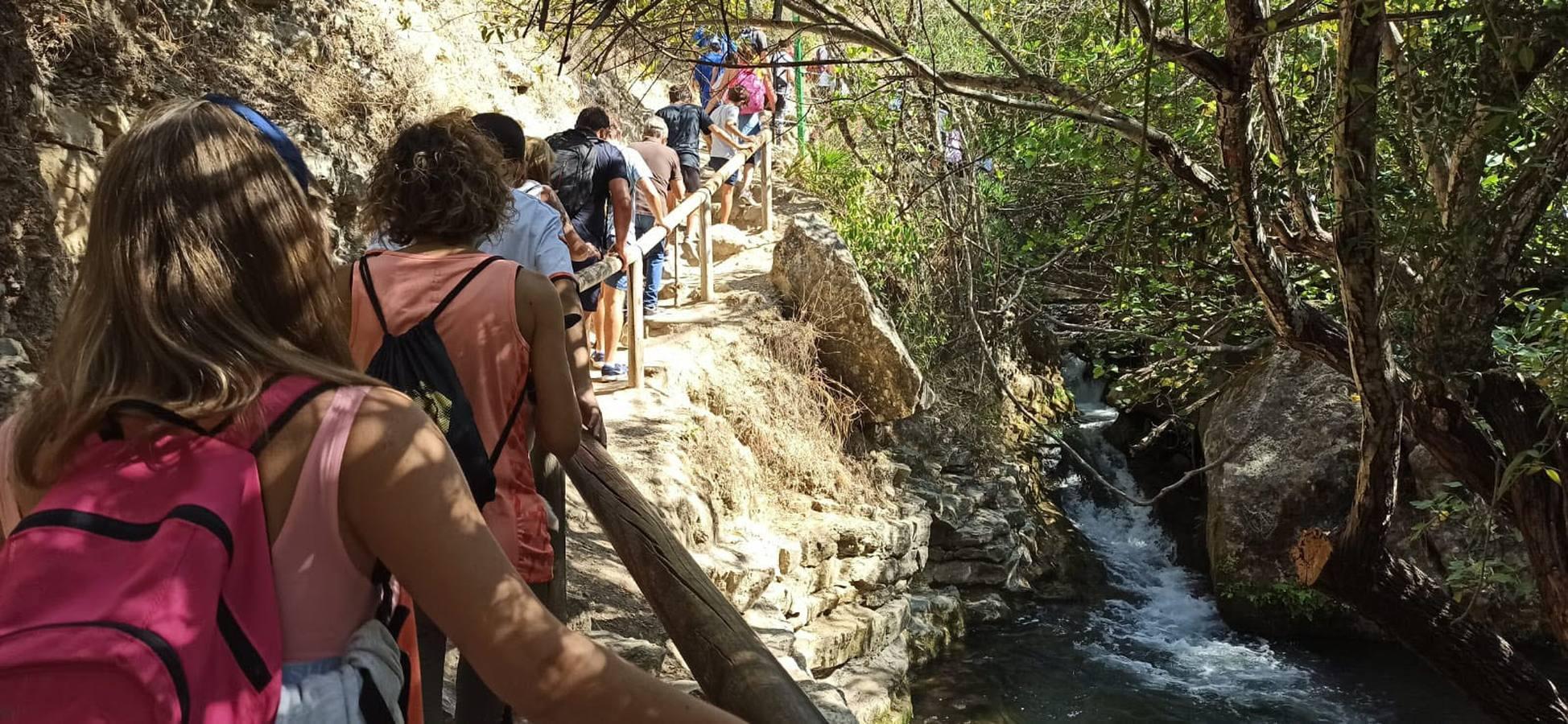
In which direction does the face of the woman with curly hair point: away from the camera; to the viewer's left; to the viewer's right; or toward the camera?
away from the camera

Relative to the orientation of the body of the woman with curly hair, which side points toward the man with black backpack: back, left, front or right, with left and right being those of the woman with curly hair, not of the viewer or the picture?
front

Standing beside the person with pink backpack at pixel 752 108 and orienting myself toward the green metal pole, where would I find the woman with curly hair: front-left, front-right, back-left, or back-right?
back-right

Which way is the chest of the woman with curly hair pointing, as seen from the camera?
away from the camera

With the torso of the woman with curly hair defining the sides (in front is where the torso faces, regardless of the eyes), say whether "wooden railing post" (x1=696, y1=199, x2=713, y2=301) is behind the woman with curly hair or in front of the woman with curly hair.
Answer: in front

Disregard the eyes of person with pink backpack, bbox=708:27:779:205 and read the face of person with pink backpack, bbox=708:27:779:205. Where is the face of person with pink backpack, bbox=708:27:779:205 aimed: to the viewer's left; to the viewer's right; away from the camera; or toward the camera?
away from the camera

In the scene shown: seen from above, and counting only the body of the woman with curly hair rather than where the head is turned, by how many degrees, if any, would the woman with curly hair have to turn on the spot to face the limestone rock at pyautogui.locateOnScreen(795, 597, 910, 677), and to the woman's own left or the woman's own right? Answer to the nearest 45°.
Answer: approximately 45° to the woman's own right

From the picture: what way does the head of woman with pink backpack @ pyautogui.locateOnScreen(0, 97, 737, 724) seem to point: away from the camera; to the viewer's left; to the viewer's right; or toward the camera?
away from the camera
